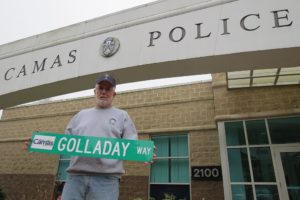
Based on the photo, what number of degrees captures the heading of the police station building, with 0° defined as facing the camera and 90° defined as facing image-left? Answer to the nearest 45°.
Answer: approximately 45°

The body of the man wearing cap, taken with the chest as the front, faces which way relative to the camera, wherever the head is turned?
toward the camera

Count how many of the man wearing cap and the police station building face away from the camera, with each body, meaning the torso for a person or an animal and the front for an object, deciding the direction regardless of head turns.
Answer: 0

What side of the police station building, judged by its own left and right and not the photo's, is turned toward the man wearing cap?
front
